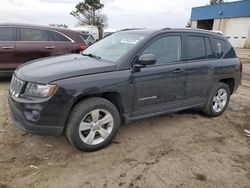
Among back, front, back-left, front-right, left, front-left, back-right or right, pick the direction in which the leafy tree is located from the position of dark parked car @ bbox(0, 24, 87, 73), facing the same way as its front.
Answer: right

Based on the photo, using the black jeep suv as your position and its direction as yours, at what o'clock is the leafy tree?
The leafy tree is roughly at 4 o'clock from the black jeep suv.

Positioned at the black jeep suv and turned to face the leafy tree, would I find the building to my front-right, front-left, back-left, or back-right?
front-right

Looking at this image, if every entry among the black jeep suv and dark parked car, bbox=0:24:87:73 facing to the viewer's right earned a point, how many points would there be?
0

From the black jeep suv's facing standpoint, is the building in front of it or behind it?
behind

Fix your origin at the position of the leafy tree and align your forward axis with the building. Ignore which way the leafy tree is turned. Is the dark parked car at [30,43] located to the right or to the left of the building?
right

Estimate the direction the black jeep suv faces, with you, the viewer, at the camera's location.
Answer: facing the viewer and to the left of the viewer
